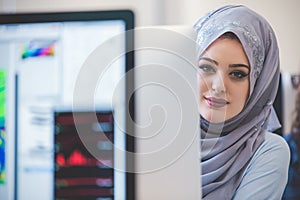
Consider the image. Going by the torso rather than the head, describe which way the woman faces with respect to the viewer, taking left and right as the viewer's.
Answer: facing the viewer and to the left of the viewer
